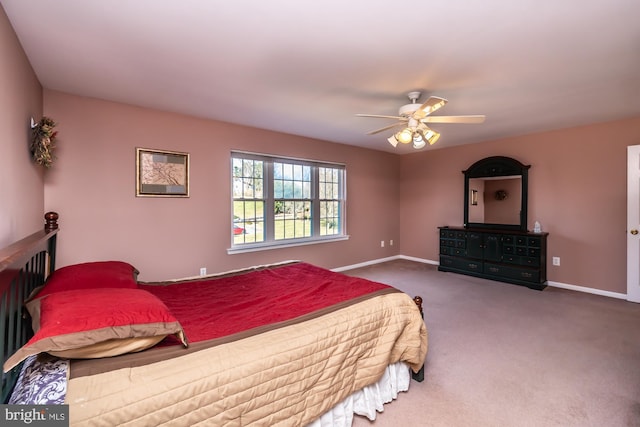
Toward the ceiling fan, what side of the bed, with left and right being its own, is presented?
front

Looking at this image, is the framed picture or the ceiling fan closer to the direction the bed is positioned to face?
the ceiling fan

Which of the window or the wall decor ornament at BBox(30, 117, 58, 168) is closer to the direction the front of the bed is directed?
the window

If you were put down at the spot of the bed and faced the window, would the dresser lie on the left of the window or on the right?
right

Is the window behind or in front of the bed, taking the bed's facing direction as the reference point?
in front

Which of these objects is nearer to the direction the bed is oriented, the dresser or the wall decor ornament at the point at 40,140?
the dresser

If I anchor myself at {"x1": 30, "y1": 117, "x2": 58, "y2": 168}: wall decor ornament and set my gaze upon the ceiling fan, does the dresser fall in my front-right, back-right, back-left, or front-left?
front-left

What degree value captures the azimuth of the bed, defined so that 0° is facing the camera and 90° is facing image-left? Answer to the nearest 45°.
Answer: approximately 225°

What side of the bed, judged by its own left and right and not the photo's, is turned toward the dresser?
front

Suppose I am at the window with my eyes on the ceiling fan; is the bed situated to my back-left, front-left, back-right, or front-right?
front-right

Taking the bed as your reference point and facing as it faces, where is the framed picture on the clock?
The framed picture is roughly at 10 o'clock from the bed.

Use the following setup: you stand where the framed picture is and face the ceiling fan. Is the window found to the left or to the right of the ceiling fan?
left

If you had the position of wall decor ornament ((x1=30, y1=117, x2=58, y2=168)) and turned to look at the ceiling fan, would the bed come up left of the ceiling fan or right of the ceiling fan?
right
